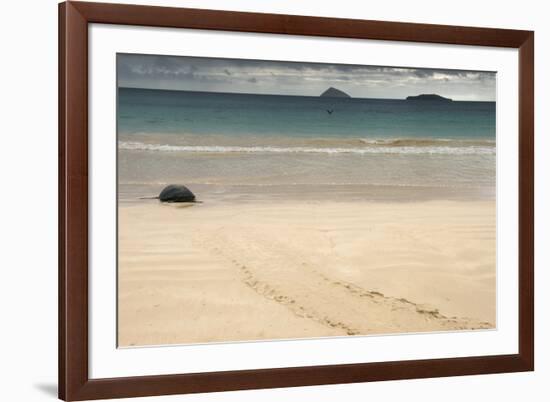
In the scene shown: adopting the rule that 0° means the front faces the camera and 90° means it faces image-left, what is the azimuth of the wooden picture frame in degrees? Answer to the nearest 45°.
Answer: approximately 315°
